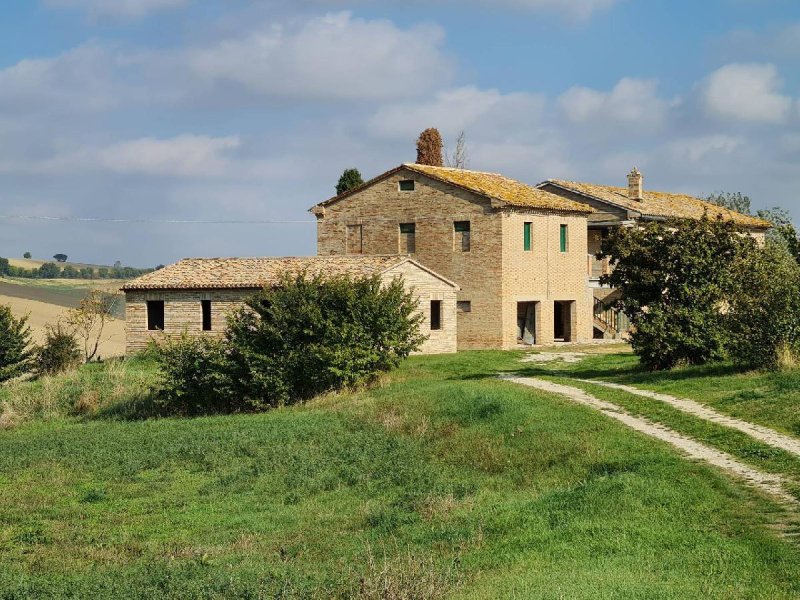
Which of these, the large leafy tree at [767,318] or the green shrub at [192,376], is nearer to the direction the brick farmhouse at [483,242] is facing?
the large leafy tree

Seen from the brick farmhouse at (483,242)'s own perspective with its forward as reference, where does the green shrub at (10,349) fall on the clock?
The green shrub is roughly at 4 o'clock from the brick farmhouse.

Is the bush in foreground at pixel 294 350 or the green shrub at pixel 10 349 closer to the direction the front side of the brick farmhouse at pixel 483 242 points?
the bush in foreground

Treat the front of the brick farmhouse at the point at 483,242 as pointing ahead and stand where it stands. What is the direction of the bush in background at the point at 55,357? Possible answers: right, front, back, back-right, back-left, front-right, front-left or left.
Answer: back-right

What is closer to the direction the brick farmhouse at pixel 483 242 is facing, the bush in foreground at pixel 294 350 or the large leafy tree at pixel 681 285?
the large leafy tree

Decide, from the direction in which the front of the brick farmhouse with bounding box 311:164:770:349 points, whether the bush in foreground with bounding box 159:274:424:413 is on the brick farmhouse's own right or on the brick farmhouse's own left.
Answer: on the brick farmhouse's own right

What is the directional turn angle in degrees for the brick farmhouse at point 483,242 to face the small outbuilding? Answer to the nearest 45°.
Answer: approximately 135° to its right

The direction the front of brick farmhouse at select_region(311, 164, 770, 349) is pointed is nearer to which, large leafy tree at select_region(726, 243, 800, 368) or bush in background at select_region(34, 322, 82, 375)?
the large leafy tree

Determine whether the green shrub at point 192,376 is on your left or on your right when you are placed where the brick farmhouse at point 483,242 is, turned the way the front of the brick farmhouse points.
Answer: on your right

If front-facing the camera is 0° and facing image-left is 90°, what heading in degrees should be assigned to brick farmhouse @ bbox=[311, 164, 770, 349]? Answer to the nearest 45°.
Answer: approximately 315°

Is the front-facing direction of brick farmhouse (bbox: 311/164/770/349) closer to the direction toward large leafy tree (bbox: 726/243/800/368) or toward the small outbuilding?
the large leafy tree
